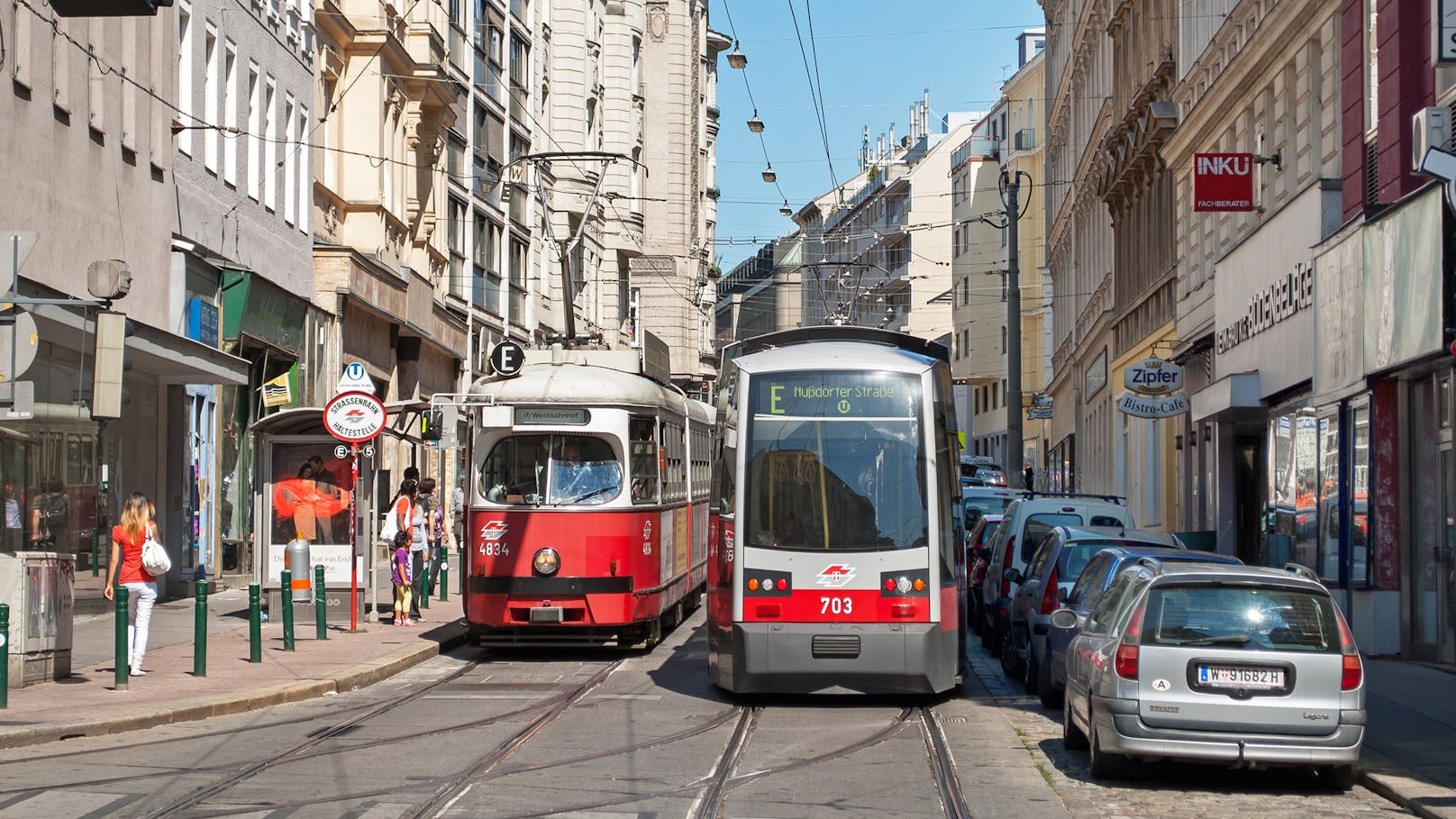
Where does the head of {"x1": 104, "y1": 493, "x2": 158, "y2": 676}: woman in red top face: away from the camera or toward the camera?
away from the camera

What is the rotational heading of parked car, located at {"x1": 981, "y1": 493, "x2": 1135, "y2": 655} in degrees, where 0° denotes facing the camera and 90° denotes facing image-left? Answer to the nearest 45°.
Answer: approximately 180°

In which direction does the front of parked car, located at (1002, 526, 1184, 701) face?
away from the camera

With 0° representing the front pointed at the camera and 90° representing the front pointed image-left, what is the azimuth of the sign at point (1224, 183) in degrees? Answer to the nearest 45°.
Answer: approximately 0°

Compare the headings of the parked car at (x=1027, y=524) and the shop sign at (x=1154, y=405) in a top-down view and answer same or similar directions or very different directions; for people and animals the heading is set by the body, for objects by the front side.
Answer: very different directions

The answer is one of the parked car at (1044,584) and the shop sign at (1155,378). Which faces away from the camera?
the parked car
